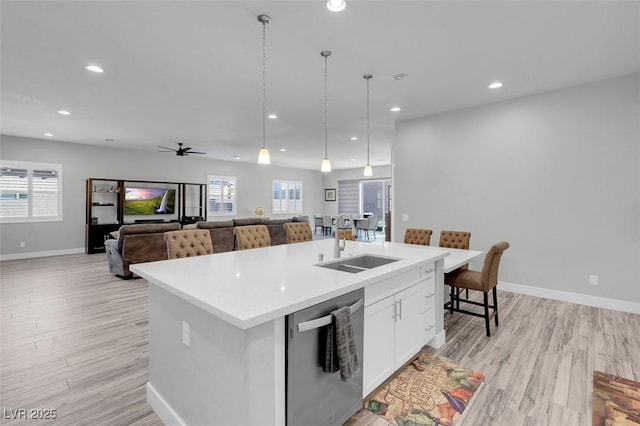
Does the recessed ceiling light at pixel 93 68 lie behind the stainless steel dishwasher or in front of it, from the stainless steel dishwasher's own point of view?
behind

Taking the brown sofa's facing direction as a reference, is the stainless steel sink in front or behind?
behind

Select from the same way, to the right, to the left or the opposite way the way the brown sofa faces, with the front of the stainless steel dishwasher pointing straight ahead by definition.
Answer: the opposite way

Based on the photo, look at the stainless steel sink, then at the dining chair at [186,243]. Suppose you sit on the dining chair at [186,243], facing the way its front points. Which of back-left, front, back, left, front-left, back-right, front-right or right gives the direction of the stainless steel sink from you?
front

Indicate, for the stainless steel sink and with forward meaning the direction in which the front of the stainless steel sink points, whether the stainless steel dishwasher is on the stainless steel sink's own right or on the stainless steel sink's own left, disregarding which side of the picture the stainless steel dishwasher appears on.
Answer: on the stainless steel sink's own right

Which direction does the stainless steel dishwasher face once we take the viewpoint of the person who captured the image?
facing the viewer and to the right of the viewer

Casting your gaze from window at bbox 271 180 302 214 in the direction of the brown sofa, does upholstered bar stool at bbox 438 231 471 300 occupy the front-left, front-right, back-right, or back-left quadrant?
front-left

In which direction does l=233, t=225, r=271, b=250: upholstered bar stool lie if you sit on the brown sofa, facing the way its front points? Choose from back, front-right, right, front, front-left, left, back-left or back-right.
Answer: back

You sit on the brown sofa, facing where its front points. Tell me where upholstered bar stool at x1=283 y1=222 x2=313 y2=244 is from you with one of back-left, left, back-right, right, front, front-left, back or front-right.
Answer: back

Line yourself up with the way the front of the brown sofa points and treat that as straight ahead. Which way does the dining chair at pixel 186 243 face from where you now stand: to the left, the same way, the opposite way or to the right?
the opposite way

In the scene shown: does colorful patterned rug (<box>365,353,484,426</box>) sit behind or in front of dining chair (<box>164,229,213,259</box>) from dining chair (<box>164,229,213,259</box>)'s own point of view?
in front

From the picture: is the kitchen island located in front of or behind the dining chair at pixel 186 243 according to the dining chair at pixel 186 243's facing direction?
in front

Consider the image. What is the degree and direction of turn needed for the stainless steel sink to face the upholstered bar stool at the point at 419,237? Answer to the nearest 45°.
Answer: approximately 90° to its left
